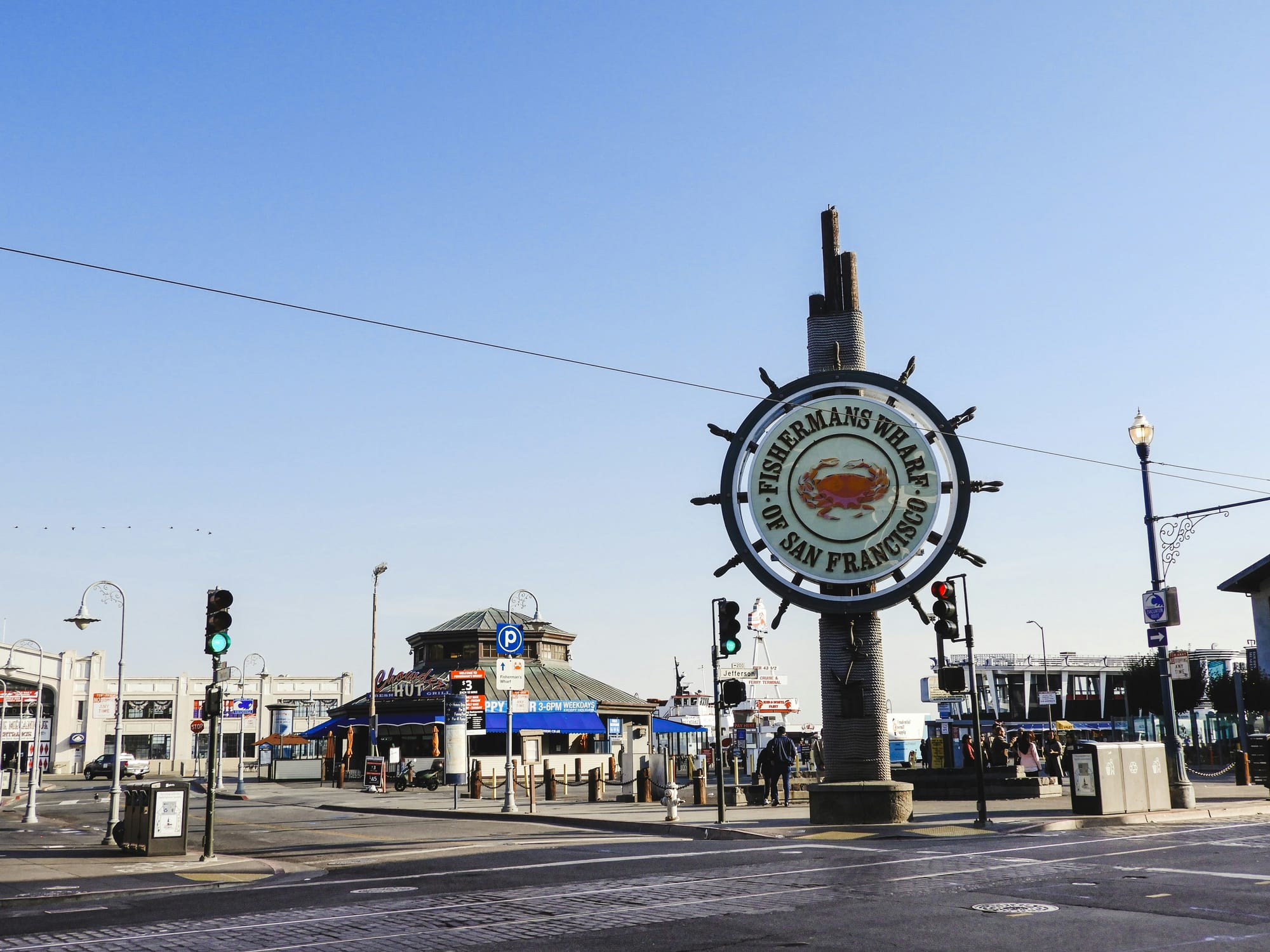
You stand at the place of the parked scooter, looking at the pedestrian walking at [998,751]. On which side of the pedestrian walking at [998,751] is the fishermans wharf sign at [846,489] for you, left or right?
right

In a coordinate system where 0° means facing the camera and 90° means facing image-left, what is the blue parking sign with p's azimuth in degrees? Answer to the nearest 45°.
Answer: approximately 0°

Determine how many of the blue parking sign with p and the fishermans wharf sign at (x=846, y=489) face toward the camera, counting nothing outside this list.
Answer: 2

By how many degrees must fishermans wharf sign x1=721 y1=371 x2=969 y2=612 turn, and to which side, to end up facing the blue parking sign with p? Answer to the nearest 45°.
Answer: approximately 135° to its right

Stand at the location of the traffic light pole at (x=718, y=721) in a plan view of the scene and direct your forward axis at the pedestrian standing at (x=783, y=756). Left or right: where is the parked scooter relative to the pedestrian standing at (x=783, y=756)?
left

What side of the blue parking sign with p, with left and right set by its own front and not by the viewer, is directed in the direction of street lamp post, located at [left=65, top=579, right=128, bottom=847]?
right

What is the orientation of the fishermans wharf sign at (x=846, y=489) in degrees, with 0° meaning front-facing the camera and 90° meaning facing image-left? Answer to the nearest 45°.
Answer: approximately 0°

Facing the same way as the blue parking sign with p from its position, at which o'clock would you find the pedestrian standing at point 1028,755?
The pedestrian standing is roughly at 9 o'clock from the blue parking sign with p.
